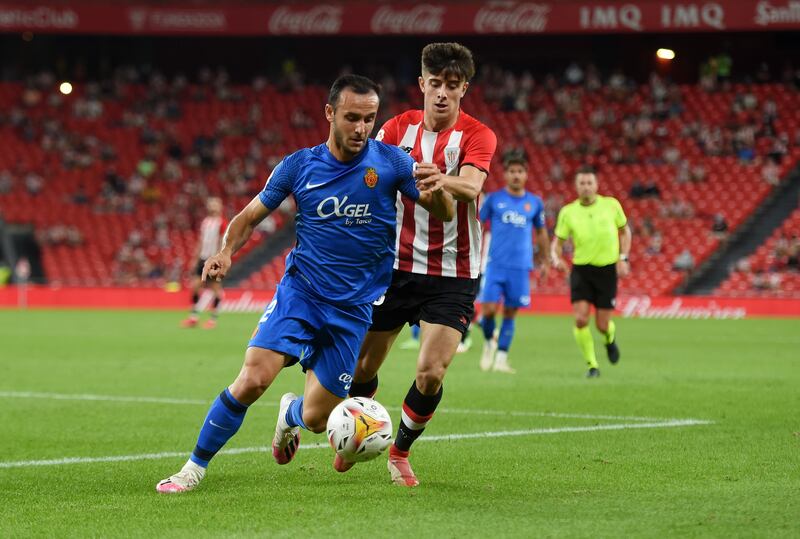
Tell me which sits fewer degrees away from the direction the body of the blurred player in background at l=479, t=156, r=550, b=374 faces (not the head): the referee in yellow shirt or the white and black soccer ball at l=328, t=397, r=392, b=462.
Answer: the white and black soccer ball

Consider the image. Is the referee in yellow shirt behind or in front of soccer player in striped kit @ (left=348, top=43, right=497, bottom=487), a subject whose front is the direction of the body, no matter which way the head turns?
behind

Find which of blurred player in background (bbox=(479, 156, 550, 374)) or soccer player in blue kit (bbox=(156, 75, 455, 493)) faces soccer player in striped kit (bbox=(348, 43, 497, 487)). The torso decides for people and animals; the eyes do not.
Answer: the blurred player in background

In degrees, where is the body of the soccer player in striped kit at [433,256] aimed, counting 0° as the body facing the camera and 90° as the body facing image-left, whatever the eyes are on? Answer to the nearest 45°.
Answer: approximately 0°

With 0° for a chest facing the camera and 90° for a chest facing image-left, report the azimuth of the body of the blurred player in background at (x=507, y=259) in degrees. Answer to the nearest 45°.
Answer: approximately 0°

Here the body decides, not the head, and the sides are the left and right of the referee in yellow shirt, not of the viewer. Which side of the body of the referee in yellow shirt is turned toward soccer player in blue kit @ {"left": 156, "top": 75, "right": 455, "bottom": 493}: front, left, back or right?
front

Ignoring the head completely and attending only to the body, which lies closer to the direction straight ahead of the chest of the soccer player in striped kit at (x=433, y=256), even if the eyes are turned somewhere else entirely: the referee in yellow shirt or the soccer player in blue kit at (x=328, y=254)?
the soccer player in blue kit

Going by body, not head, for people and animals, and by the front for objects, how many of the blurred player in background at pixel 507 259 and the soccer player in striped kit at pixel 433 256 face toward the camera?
2

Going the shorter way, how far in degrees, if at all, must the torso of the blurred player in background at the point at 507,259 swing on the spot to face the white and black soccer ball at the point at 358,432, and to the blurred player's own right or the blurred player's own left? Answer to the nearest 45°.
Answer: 0° — they already face it

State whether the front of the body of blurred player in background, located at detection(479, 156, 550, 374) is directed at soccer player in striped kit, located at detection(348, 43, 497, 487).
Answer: yes
